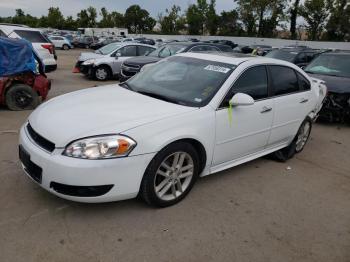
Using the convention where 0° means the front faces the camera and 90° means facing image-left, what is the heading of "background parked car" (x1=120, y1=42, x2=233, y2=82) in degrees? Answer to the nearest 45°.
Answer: approximately 45°

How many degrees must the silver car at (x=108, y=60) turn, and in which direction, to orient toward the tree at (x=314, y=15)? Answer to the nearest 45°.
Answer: approximately 180°

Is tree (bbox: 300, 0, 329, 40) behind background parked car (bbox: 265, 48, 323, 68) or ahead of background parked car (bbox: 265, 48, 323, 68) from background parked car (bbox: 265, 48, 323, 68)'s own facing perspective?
behind

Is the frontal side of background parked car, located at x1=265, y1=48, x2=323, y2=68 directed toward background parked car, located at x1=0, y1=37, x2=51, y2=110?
yes

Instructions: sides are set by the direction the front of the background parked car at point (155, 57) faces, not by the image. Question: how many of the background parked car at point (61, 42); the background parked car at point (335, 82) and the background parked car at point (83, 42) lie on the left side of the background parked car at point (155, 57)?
1

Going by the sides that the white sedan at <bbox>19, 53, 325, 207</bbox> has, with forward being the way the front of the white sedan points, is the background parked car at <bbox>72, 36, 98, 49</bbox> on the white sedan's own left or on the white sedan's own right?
on the white sedan's own right

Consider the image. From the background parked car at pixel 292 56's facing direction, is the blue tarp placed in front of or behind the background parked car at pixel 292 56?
in front

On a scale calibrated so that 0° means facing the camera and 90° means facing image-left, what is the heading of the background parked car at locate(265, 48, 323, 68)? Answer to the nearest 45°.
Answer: approximately 45°
